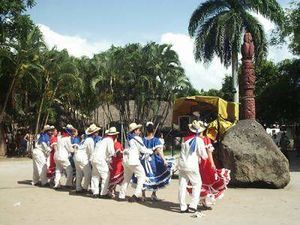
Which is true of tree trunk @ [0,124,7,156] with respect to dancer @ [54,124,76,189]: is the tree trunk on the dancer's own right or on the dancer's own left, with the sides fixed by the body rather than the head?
on the dancer's own left

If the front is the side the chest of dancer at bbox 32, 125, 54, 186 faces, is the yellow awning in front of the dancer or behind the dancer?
in front

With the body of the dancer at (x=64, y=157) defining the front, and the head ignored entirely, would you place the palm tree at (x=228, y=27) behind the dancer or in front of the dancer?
in front

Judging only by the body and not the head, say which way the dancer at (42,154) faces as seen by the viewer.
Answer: to the viewer's right

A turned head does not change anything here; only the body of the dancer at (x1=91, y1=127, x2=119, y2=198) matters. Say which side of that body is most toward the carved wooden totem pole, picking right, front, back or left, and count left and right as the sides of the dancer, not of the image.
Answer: front

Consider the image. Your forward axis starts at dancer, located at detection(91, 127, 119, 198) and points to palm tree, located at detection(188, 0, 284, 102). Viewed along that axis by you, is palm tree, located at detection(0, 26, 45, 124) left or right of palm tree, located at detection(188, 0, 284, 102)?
left

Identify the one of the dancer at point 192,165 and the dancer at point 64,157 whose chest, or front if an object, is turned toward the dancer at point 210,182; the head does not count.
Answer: the dancer at point 192,165
